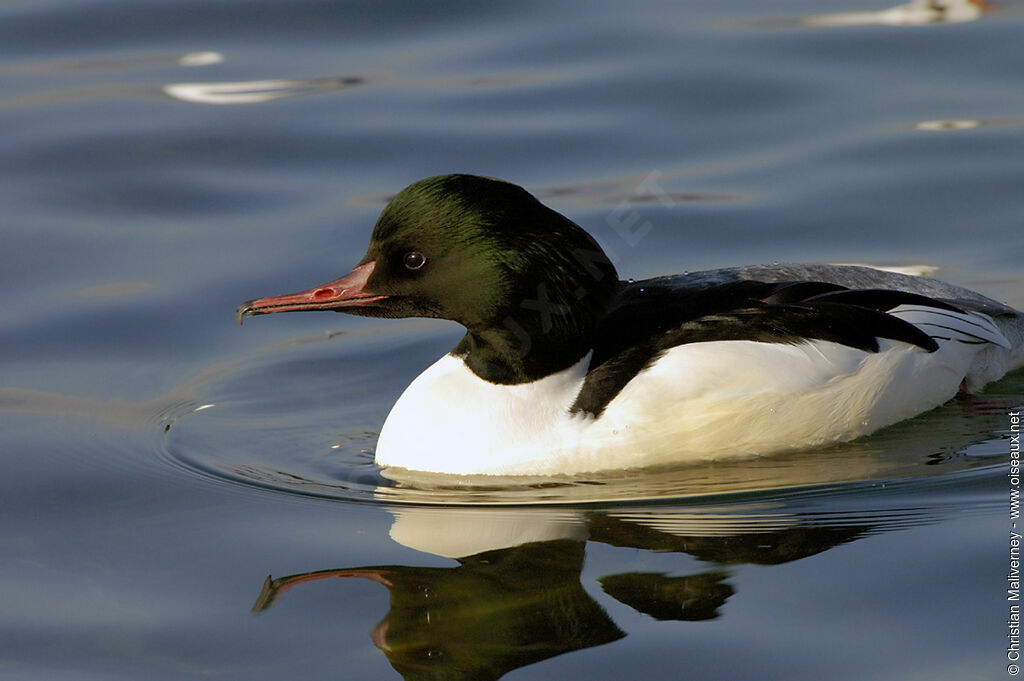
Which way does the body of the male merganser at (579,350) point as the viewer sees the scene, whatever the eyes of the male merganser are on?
to the viewer's left
